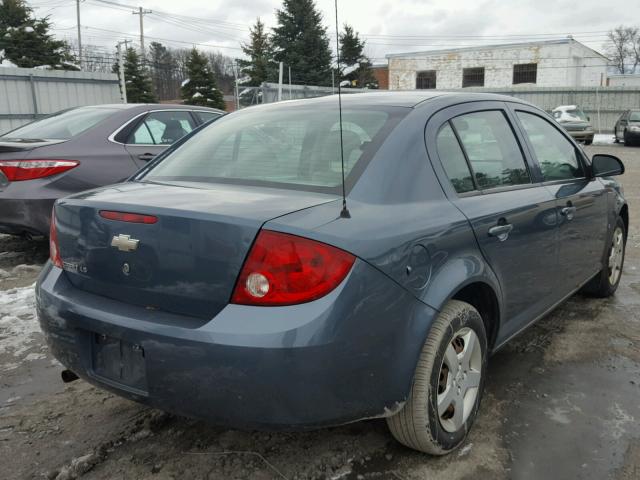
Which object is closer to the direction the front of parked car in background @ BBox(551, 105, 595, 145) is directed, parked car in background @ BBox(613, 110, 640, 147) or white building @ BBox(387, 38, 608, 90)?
the parked car in background

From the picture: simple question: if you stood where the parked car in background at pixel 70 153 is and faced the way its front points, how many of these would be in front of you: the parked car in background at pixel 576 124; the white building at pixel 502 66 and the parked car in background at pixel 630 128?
3

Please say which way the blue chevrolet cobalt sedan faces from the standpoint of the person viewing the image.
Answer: facing away from the viewer and to the right of the viewer

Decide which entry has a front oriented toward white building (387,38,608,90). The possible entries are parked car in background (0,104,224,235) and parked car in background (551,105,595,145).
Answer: parked car in background (0,104,224,235)

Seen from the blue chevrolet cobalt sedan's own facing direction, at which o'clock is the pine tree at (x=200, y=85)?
The pine tree is roughly at 10 o'clock from the blue chevrolet cobalt sedan.

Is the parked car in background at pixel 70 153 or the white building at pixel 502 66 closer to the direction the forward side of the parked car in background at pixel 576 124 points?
the parked car in background

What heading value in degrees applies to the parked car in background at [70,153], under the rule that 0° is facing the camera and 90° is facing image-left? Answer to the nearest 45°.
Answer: approximately 225°

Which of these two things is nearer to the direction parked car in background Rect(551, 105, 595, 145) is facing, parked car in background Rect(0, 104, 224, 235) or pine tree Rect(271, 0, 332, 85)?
the parked car in background

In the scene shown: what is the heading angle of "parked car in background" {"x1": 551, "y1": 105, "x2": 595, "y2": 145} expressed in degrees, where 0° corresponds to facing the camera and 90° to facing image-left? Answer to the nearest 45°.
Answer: approximately 315°

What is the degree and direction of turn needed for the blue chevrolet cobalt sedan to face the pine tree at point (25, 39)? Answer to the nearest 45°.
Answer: approximately 90° to its left

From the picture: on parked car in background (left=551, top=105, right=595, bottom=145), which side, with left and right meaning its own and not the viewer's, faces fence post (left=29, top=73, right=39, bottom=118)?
right
